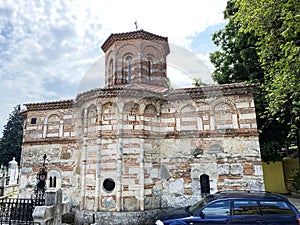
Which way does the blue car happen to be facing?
to the viewer's left

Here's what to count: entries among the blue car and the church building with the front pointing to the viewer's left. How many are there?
1

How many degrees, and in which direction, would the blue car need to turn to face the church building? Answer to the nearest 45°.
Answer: approximately 45° to its right

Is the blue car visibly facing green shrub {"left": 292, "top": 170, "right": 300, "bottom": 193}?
no

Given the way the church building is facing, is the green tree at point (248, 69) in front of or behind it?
in front

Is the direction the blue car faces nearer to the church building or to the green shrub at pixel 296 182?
the church building
